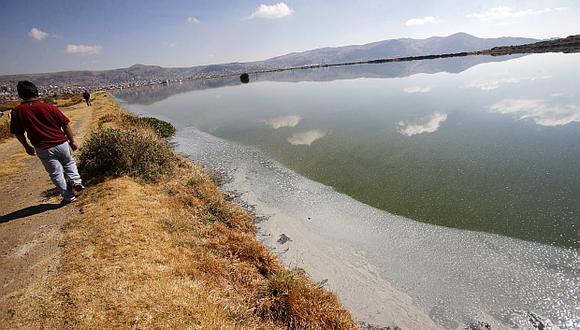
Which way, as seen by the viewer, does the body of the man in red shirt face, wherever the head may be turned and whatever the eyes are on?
away from the camera

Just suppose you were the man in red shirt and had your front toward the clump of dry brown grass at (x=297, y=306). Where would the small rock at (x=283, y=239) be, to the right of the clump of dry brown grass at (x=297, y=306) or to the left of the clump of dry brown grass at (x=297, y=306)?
left

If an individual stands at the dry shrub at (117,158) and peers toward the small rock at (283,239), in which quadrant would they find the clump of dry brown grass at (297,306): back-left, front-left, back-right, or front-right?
front-right

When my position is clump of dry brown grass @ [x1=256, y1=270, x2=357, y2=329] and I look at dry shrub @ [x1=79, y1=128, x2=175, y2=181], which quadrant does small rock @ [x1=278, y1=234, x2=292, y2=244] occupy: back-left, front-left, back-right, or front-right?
front-right

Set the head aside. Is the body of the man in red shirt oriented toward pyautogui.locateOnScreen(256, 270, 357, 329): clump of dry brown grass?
no

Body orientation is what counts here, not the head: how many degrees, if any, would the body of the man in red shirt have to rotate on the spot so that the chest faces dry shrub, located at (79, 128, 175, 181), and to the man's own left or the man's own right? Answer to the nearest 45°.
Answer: approximately 45° to the man's own right

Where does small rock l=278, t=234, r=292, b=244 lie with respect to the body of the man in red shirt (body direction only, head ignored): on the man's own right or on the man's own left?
on the man's own right

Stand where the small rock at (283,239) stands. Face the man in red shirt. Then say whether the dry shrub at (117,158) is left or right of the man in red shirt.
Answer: right
